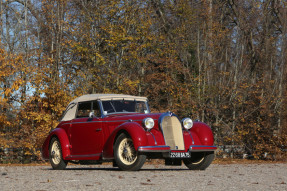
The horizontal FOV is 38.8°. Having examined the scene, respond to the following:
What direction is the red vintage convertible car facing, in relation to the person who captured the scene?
facing the viewer and to the right of the viewer
